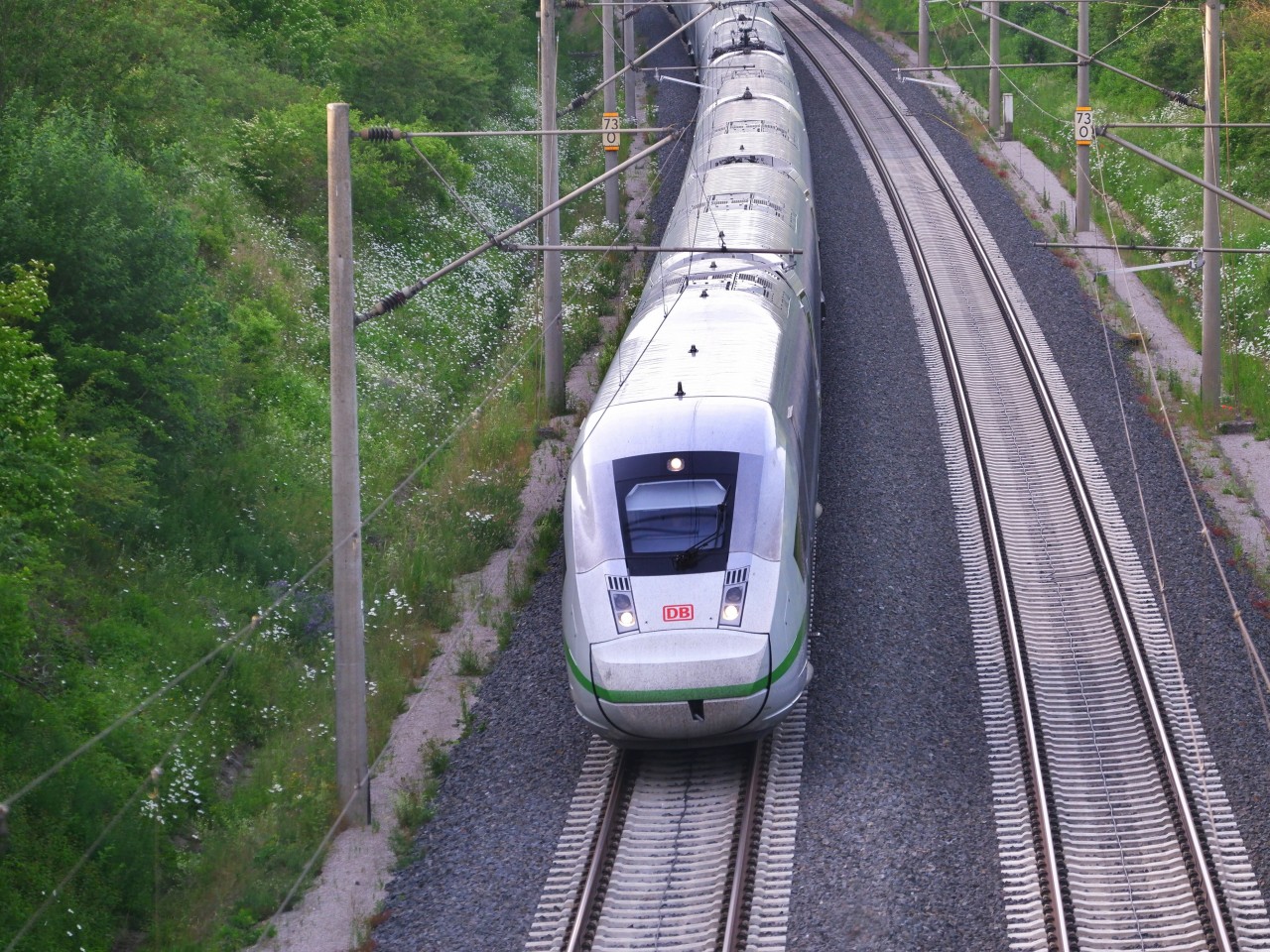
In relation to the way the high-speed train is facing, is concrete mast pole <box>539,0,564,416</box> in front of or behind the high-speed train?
behind

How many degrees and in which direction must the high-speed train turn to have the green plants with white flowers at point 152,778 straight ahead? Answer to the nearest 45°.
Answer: approximately 90° to its right

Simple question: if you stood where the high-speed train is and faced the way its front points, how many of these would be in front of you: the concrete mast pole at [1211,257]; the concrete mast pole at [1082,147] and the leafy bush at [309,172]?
0

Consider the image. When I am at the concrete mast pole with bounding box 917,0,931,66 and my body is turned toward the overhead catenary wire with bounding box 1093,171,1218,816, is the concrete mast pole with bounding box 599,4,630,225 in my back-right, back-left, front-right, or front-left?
front-right

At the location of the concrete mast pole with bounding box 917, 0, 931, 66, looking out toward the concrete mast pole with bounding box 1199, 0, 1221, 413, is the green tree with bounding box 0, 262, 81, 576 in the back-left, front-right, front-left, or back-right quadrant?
front-right

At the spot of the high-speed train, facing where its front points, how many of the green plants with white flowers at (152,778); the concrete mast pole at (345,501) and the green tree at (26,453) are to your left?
0

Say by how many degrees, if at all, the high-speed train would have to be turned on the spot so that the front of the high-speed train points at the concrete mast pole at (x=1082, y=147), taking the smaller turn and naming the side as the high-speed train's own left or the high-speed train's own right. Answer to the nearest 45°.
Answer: approximately 135° to the high-speed train's own left

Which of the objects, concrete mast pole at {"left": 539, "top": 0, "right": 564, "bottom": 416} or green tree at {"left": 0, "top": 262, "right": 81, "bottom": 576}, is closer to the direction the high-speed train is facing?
the green tree

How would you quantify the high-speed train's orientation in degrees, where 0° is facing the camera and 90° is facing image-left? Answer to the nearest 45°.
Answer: approximately 0°

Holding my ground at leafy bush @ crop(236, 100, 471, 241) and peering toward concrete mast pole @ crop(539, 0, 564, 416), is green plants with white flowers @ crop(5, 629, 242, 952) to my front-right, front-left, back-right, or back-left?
front-right

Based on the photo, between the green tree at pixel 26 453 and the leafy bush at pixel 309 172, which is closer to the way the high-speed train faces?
the green tree

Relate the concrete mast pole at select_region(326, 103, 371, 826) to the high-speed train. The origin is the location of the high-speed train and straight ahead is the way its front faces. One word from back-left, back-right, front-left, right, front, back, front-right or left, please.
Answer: front

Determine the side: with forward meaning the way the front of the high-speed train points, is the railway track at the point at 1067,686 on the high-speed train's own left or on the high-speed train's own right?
on the high-speed train's own left

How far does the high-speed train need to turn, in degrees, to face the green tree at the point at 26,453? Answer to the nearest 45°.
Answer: approximately 90° to its right

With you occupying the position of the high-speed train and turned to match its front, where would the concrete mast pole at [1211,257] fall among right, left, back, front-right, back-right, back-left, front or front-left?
back-left

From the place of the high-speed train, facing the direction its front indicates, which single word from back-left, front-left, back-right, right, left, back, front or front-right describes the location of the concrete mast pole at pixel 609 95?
back
